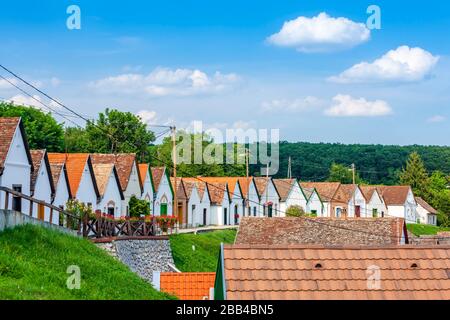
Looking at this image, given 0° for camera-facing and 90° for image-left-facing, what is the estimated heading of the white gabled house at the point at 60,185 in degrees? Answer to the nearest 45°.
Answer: approximately 315°

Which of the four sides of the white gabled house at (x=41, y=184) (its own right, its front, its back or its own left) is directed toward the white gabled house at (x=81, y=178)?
left

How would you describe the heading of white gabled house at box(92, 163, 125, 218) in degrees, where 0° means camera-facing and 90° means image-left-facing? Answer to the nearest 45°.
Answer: approximately 315°

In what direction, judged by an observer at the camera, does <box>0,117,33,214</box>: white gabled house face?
facing the viewer and to the right of the viewer

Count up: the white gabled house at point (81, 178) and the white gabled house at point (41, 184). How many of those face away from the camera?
0

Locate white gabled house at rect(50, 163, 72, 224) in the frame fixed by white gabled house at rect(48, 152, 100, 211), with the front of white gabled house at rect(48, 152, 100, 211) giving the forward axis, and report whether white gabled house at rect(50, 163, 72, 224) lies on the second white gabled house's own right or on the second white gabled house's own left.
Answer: on the second white gabled house's own right

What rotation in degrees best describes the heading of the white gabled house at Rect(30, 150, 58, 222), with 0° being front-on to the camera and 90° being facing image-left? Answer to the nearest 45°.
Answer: approximately 315°
